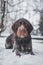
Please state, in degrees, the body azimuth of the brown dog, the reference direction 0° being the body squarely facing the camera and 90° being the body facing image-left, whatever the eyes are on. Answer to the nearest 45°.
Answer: approximately 0°
